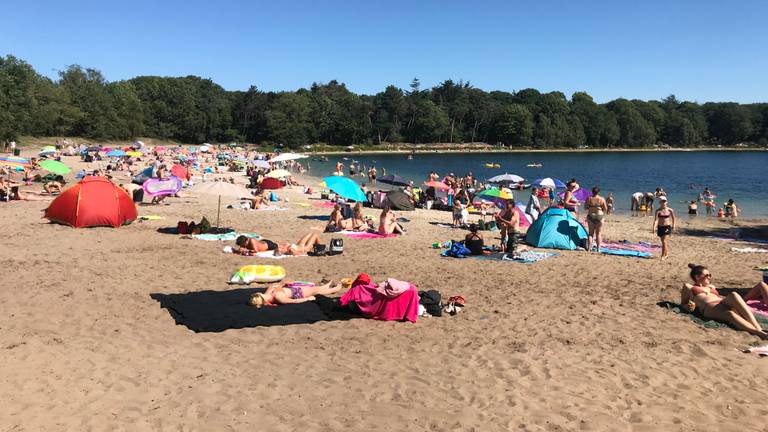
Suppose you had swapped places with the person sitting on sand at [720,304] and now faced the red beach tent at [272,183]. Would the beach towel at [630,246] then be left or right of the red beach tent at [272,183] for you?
right

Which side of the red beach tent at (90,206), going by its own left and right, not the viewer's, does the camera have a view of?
back

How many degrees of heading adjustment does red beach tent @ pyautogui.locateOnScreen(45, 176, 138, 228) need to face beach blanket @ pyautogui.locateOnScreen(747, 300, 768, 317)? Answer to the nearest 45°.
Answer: approximately 135° to its right
